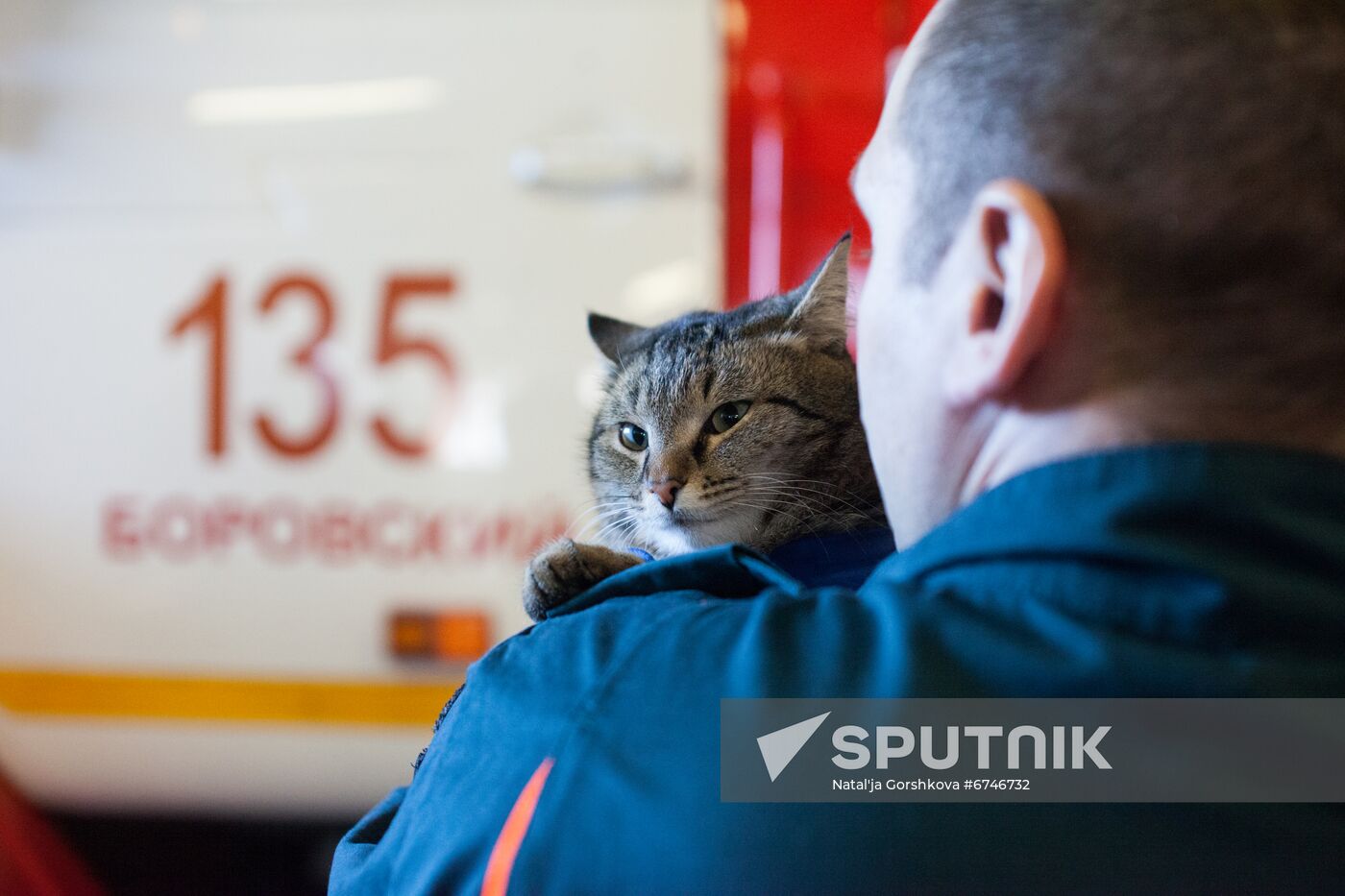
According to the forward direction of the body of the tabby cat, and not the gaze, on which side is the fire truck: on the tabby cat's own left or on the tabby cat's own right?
on the tabby cat's own right

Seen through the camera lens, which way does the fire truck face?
facing to the left of the viewer

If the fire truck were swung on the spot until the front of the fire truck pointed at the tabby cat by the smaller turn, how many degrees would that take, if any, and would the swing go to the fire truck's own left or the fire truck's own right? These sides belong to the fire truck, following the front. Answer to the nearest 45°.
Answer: approximately 135° to the fire truck's own left

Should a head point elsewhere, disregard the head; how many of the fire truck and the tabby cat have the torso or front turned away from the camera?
0

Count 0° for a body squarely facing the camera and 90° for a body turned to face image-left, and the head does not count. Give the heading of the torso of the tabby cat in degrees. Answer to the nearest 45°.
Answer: approximately 45°
